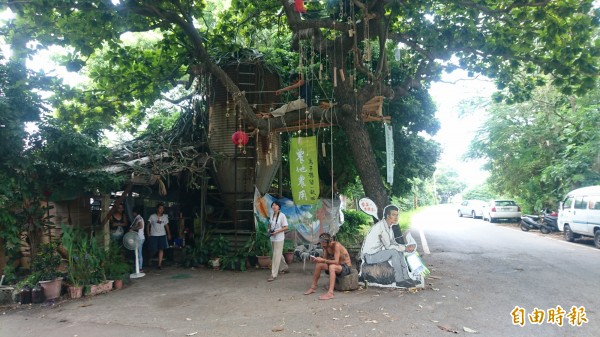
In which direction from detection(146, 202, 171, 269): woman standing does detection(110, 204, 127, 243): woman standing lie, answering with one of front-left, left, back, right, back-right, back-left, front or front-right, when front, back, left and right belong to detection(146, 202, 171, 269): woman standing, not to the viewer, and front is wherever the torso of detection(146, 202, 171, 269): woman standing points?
right

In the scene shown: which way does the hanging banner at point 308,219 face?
toward the camera

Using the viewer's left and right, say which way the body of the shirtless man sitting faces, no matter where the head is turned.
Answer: facing the viewer and to the left of the viewer

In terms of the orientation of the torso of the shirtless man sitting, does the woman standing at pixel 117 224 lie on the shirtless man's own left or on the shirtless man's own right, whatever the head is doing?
on the shirtless man's own right

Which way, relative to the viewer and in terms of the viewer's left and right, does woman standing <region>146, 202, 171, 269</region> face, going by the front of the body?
facing the viewer
